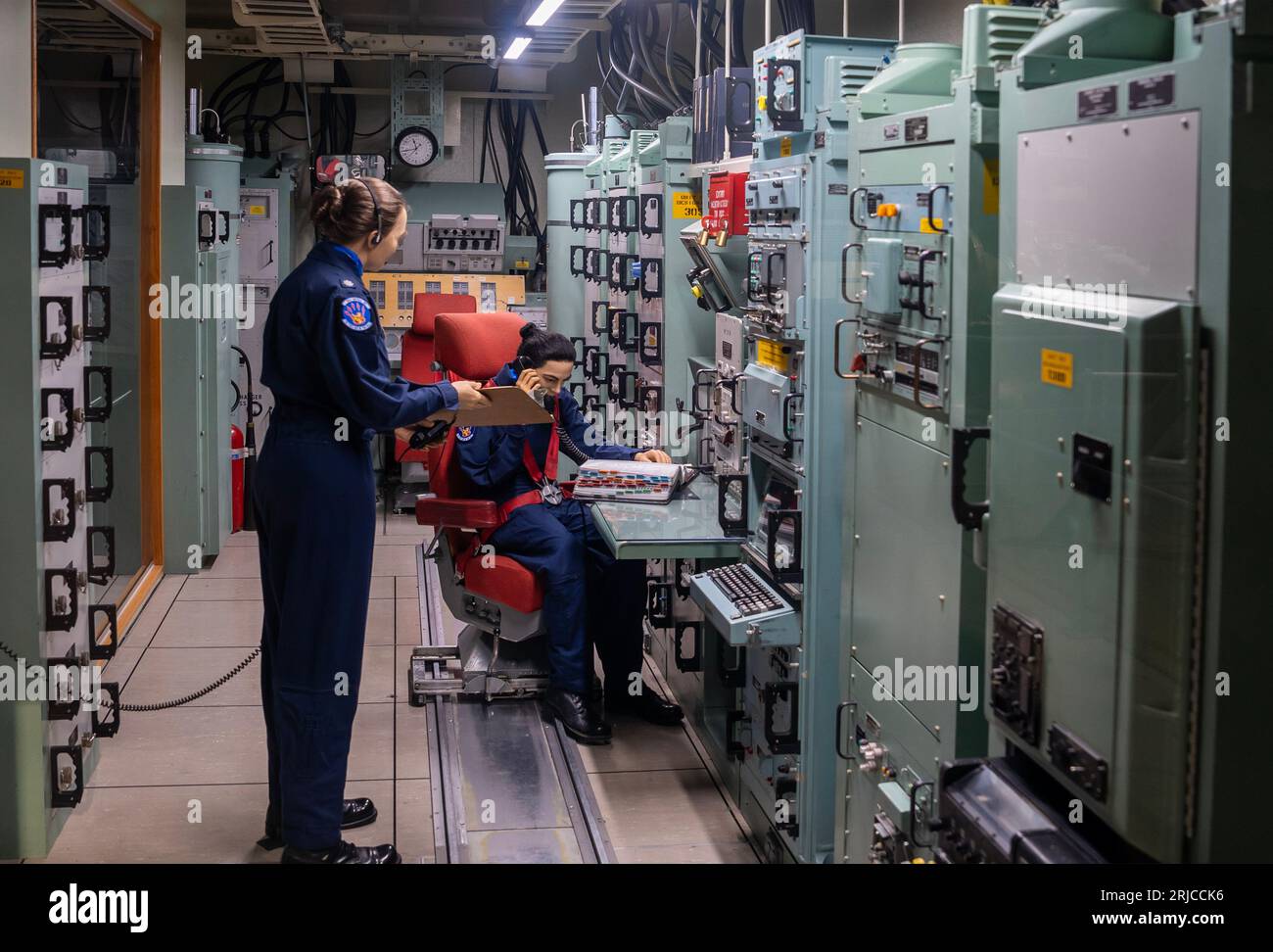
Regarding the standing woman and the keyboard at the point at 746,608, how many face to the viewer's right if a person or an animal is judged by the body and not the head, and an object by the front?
1

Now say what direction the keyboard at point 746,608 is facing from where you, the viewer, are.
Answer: facing to the left of the viewer

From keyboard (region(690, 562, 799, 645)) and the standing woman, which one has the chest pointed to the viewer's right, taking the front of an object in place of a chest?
the standing woman

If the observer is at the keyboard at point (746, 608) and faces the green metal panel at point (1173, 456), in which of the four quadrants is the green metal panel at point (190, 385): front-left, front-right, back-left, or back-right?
back-right

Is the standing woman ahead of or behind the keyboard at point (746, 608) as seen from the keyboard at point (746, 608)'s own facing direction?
ahead

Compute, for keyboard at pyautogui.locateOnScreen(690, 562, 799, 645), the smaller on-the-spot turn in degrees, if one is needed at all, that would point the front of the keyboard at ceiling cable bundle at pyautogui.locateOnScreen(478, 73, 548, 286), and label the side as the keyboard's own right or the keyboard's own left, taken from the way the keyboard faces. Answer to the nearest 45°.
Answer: approximately 90° to the keyboard's own right

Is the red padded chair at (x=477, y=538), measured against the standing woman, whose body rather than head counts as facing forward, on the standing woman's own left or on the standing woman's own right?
on the standing woman's own left

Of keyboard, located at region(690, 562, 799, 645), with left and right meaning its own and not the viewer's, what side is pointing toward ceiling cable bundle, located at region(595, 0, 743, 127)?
right

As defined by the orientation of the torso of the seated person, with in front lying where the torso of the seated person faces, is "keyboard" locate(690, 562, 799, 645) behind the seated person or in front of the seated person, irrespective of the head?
in front

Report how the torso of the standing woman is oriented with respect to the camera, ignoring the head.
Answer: to the viewer's right
